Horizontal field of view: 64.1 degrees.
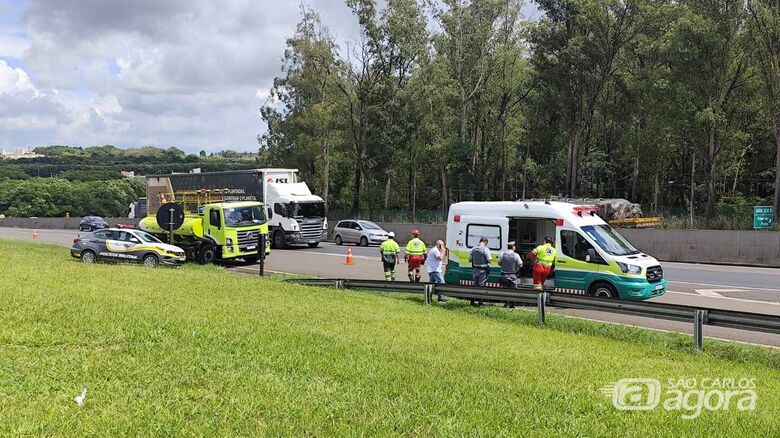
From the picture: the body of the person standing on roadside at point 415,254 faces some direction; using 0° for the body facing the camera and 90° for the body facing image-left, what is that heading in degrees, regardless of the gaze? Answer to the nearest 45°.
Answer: approximately 180°

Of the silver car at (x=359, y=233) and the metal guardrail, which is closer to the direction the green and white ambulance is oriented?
the metal guardrail

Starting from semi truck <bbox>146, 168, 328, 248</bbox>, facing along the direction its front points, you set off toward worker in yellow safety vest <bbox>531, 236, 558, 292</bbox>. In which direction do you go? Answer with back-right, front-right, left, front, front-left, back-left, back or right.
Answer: front-right

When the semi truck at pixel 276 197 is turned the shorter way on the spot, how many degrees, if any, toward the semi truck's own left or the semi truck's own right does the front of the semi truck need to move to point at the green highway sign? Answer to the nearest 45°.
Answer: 0° — it already faces it

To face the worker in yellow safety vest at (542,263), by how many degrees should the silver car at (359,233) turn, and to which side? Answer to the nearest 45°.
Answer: approximately 45° to its right

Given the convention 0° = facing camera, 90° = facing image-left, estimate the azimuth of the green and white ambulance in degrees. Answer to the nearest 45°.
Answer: approximately 315°

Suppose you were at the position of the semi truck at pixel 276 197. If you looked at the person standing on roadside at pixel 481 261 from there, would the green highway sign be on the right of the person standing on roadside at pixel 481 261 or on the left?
left

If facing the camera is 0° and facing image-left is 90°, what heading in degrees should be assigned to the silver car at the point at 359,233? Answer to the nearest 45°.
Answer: approximately 315°

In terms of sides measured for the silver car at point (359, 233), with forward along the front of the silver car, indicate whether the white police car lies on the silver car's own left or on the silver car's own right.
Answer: on the silver car's own right

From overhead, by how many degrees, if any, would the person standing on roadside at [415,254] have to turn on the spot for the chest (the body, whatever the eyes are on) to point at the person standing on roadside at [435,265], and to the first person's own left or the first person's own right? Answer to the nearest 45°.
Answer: approximately 135° to the first person's own right
